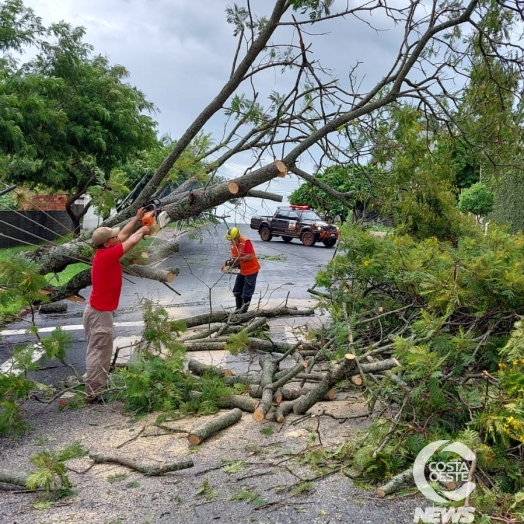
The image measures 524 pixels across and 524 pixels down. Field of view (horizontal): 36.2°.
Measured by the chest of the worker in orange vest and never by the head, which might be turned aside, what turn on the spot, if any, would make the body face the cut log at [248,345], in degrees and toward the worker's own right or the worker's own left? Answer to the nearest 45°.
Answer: approximately 45° to the worker's own left

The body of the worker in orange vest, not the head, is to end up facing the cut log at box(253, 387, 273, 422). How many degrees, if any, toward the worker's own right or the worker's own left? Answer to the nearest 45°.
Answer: approximately 45° to the worker's own left
